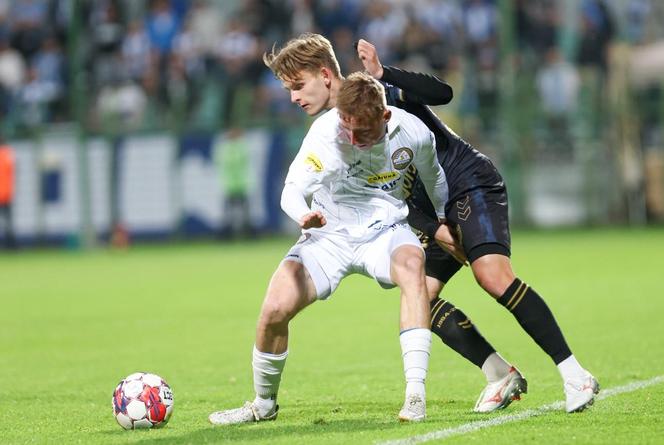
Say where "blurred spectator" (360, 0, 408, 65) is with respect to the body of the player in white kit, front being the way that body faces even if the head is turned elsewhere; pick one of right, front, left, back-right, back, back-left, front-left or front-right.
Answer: back

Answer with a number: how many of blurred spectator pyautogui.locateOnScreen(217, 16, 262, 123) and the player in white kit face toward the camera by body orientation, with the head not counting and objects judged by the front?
2

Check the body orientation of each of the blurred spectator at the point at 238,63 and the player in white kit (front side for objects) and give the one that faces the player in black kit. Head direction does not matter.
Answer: the blurred spectator

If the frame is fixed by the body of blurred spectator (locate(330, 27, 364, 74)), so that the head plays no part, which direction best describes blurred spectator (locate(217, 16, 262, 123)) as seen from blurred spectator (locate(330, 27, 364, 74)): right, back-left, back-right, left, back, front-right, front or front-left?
back-right

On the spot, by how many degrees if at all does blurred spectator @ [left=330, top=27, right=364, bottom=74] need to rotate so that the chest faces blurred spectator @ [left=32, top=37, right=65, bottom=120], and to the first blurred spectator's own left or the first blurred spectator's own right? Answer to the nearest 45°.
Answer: approximately 135° to the first blurred spectator's own right

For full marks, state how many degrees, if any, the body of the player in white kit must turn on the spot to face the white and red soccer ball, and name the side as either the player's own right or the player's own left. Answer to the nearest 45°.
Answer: approximately 90° to the player's own right

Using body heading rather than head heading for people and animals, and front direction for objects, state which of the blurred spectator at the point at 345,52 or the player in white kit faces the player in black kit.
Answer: the blurred spectator

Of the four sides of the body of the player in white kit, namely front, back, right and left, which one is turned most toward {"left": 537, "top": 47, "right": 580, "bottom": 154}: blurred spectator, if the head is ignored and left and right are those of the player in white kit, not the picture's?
back

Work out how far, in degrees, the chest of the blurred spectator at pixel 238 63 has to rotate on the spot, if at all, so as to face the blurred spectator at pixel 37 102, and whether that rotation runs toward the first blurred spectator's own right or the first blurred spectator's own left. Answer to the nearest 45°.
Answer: approximately 90° to the first blurred spectator's own right

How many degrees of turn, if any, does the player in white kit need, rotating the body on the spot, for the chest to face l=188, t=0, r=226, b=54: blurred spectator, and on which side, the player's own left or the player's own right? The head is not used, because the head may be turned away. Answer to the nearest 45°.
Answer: approximately 180°

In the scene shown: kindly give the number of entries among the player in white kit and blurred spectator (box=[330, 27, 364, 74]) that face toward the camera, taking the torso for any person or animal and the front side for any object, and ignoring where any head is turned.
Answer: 2

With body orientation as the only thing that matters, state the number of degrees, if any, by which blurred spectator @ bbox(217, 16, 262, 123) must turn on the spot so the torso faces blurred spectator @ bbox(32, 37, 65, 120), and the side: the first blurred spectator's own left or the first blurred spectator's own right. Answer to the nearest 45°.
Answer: approximately 135° to the first blurred spectator's own right
